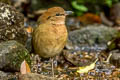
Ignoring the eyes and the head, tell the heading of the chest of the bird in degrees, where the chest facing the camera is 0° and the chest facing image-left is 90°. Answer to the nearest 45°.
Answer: approximately 315°

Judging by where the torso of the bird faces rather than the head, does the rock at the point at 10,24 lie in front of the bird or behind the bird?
behind

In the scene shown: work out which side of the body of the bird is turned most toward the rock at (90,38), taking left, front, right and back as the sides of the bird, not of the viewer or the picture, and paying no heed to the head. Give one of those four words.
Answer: left

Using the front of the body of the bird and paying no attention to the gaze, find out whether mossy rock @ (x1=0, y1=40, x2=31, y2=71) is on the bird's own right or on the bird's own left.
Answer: on the bird's own right

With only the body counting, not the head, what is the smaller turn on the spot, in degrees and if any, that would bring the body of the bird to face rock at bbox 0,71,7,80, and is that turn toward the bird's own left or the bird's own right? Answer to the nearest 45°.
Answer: approximately 90° to the bird's own right

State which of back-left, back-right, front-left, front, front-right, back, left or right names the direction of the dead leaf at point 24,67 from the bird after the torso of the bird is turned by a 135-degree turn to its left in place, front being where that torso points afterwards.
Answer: back-left

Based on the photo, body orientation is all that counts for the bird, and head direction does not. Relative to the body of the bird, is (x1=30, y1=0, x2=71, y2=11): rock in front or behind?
behind

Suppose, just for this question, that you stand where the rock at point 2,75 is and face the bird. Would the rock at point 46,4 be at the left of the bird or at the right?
left
